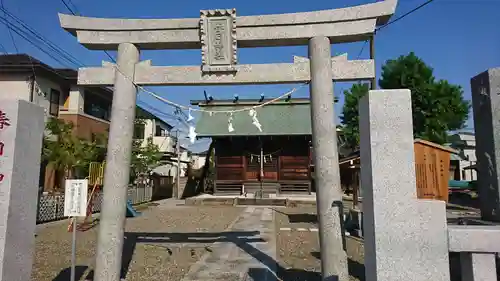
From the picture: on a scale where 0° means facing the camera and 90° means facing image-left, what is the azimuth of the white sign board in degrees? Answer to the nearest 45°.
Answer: approximately 0°

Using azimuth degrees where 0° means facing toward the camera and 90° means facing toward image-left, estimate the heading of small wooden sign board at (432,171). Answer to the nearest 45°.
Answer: approximately 45°

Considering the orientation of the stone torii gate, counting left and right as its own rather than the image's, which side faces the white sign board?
right

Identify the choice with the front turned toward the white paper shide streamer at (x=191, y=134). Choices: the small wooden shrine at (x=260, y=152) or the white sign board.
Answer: the small wooden shrine

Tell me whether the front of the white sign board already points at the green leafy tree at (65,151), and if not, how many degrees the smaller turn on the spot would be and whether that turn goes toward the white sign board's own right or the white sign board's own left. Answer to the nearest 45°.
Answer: approximately 180°

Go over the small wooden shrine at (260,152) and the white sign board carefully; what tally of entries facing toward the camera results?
2

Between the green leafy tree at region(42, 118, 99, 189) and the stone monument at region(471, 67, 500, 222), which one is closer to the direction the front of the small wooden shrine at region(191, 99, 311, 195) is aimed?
the stone monument

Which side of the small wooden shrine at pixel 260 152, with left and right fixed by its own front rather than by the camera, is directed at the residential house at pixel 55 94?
right

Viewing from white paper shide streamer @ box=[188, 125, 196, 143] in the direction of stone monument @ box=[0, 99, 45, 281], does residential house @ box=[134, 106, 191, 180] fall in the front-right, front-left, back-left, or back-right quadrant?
back-right

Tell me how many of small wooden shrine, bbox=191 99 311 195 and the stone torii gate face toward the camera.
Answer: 2

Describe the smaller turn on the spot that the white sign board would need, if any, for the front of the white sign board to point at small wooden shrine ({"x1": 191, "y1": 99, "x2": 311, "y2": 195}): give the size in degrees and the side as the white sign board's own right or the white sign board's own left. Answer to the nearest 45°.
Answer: approximately 135° to the white sign board's own left

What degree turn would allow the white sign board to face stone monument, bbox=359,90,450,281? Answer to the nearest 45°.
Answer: approximately 45° to its left

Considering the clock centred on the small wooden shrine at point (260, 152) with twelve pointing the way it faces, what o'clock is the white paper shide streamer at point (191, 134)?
The white paper shide streamer is roughly at 12 o'clock from the small wooden shrine.

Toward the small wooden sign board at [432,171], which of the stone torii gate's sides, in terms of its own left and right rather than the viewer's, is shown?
left

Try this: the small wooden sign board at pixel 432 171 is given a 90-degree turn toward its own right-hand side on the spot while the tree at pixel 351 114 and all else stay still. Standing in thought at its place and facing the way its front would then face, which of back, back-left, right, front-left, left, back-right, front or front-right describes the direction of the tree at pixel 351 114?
front-right
